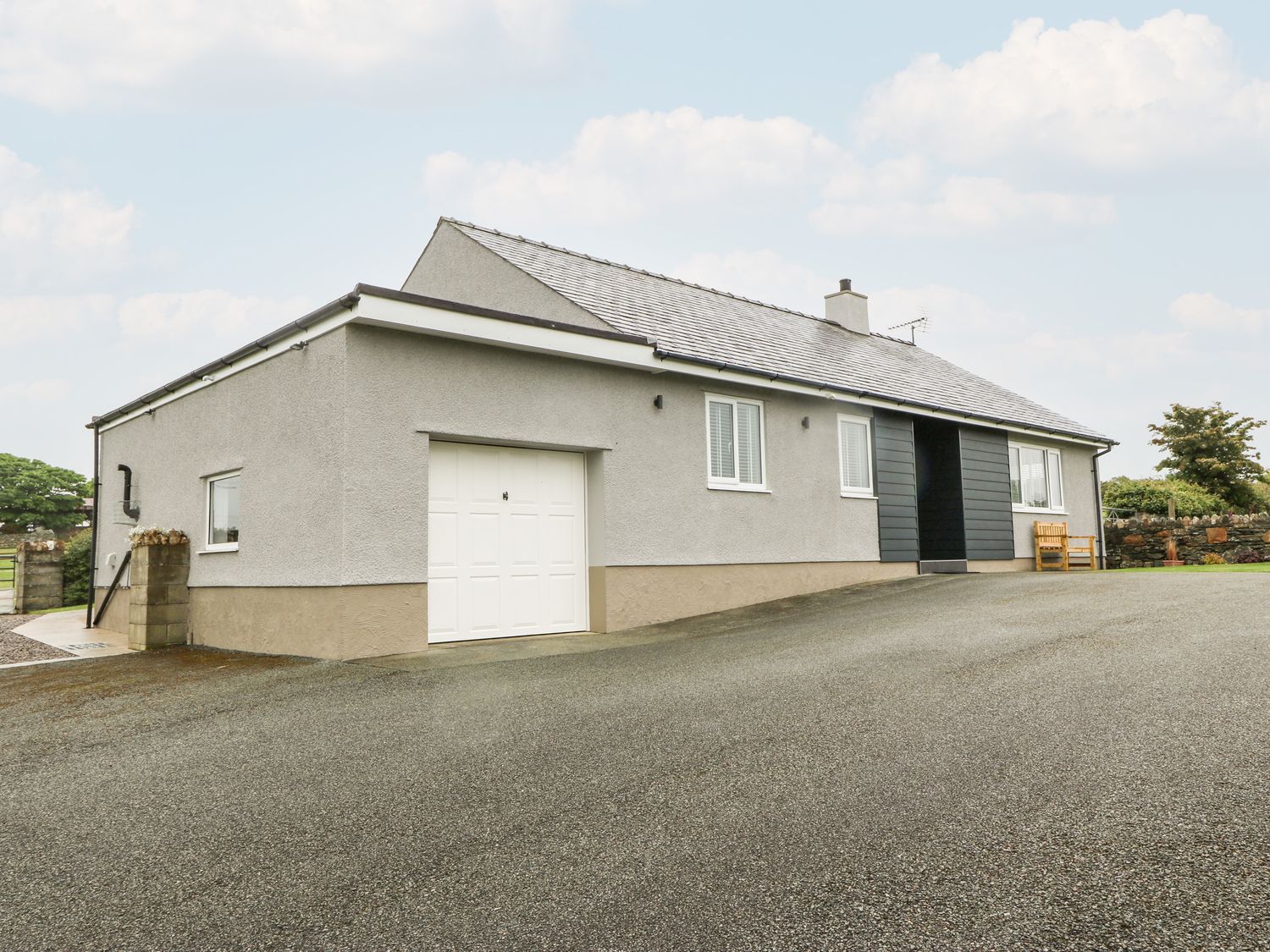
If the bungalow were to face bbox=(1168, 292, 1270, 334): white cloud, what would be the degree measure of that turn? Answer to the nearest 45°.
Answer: approximately 90° to its left

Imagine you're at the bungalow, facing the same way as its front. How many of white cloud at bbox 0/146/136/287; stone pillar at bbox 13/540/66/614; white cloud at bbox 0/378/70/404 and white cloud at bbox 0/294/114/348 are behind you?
4

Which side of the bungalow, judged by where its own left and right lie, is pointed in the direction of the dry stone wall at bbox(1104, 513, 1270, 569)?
left

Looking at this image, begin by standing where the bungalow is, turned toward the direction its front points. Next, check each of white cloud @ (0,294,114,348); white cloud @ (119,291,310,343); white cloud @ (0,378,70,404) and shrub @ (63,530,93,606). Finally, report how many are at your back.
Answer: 4

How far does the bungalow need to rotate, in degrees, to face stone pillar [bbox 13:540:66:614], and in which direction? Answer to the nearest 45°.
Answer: approximately 180°

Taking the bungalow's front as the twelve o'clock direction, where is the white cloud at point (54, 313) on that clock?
The white cloud is roughly at 6 o'clock from the bungalow.

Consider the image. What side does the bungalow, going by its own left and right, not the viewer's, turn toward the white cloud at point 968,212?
left

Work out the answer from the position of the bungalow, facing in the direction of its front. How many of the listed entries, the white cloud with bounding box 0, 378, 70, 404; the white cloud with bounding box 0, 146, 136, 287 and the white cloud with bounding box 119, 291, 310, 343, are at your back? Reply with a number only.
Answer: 3

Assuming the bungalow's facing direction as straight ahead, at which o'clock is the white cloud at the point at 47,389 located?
The white cloud is roughly at 6 o'clock from the bungalow.

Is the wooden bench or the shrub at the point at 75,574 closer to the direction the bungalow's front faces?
the wooden bench

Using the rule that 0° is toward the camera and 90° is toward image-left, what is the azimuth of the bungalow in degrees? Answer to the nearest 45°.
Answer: approximately 315°

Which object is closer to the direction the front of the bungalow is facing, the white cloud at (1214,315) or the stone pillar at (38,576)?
the white cloud

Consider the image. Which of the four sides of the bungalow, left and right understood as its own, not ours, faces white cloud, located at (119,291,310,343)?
back

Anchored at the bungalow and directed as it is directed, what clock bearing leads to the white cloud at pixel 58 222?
The white cloud is roughly at 6 o'clock from the bungalow.

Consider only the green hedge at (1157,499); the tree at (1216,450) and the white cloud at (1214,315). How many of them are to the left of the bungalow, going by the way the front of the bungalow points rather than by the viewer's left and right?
3
